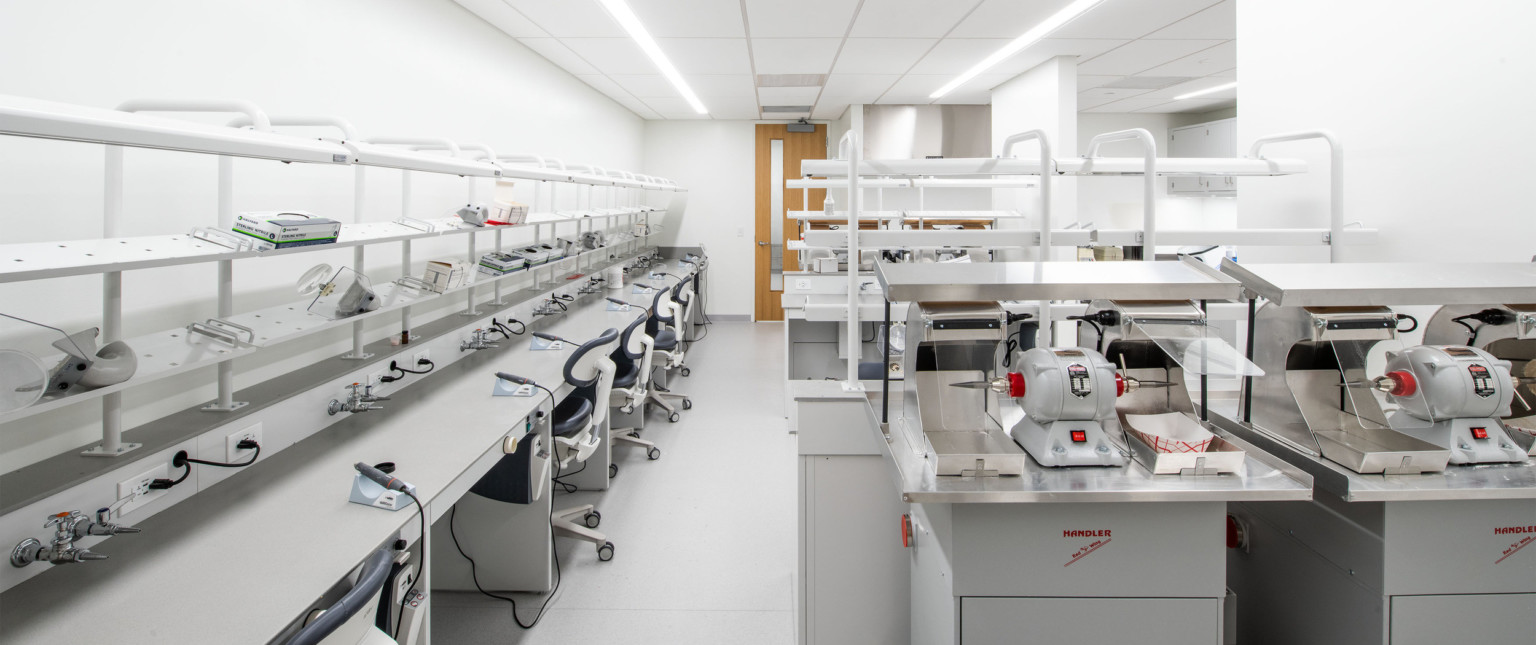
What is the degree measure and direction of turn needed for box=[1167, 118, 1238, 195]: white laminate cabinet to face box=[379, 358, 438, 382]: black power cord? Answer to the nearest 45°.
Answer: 0° — it already faces it

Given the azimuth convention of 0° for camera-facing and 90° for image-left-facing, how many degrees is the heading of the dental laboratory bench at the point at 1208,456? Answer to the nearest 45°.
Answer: approximately 0°

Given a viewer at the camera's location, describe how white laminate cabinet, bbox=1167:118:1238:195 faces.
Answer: facing the viewer

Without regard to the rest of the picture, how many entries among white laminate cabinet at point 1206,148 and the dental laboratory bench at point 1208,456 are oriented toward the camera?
2

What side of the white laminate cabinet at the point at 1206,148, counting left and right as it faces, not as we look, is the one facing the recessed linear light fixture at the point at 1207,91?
front
